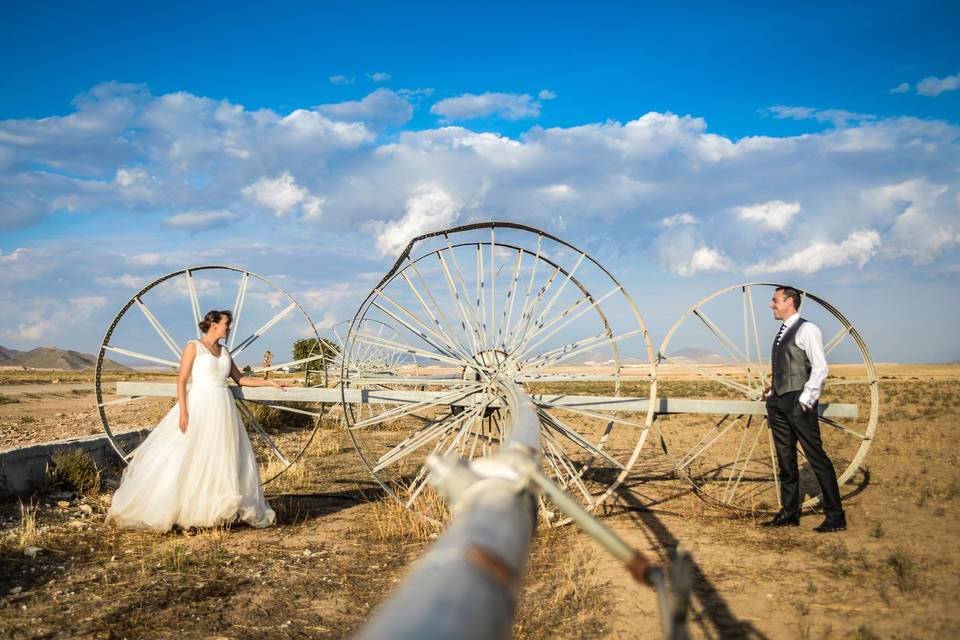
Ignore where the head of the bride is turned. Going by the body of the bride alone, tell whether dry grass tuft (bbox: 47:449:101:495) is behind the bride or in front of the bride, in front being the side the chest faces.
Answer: behind

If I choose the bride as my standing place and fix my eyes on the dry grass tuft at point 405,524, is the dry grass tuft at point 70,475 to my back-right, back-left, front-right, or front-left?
back-left

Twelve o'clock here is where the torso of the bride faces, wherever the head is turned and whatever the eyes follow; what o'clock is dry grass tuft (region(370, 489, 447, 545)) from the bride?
The dry grass tuft is roughly at 11 o'clock from the bride.

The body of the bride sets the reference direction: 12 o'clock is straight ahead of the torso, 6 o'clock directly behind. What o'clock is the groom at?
The groom is roughly at 11 o'clock from the bride.

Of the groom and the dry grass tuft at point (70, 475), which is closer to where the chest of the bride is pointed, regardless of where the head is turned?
the groom

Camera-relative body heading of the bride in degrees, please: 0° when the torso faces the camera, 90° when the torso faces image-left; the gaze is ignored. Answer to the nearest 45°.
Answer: approximately 315°

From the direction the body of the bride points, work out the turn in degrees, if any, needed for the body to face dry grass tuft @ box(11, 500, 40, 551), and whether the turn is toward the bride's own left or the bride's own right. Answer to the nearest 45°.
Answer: approximately 135° to the bride's own right

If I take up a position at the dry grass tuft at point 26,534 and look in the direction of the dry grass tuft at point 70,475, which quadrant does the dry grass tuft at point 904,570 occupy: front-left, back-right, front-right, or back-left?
back-right

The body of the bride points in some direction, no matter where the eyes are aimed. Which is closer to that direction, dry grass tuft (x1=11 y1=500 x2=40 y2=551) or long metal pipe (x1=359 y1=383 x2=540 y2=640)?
the long metal pipe
